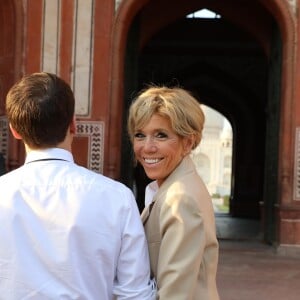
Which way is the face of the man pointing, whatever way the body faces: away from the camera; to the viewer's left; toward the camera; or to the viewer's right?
away from the camera

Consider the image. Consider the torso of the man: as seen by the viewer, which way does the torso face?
away from the camera

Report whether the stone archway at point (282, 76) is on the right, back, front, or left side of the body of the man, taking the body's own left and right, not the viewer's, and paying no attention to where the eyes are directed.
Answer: front

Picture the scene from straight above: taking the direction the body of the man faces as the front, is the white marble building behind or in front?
in front
